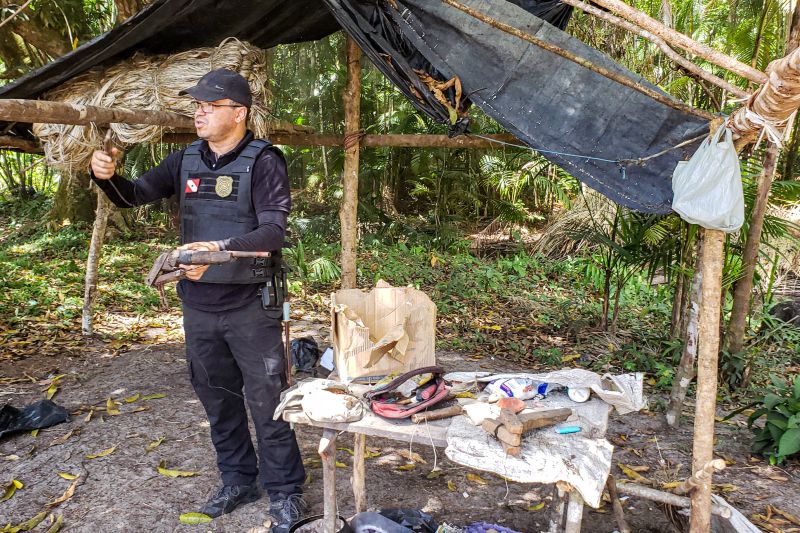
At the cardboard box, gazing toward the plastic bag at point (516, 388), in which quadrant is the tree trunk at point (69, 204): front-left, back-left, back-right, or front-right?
back-left

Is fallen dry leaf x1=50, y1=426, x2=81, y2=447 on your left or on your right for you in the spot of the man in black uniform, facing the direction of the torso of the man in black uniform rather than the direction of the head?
on your right

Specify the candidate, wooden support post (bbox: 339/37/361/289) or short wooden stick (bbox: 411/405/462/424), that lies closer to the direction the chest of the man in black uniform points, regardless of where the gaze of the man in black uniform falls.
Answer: the short wooden stick

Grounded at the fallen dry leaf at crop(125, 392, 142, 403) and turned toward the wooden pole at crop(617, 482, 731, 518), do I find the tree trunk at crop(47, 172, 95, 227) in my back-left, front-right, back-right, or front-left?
back-left

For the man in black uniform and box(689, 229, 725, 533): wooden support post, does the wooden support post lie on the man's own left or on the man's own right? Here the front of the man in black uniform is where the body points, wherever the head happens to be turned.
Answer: on the man's own left

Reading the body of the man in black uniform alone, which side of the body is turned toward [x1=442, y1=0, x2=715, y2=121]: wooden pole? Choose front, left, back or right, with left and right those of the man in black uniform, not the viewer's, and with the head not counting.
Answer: left

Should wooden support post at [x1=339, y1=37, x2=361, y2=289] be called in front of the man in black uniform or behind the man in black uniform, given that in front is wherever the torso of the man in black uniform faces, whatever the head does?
behind

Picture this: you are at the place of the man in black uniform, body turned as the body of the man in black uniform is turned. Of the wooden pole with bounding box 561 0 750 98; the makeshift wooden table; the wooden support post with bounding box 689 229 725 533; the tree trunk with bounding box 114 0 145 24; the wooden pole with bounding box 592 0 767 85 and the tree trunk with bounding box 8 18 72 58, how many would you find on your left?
4
